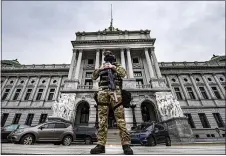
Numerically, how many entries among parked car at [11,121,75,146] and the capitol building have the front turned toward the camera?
1

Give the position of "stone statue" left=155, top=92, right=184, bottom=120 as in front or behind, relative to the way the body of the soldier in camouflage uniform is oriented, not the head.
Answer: behind

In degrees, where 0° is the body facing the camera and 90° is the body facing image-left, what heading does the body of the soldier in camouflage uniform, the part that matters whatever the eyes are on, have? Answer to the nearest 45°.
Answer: approximately 0°

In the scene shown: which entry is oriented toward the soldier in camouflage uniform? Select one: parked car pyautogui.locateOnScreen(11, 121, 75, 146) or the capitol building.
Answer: the capitol building

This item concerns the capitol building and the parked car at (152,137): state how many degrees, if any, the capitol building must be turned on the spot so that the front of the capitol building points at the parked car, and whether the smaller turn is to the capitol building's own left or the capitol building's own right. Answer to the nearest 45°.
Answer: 0° — it already faces it

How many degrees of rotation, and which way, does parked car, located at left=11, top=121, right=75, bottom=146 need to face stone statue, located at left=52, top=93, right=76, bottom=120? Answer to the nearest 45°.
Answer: approximately 90° to its right

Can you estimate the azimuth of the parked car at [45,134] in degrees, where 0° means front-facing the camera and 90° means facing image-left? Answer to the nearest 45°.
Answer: approximately 90°

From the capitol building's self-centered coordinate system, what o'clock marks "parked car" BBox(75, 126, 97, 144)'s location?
The parked car is roughly at 1 o'clock from the capitol building.

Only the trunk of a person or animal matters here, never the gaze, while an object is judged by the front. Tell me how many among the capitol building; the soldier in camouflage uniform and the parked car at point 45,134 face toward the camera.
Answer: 2
